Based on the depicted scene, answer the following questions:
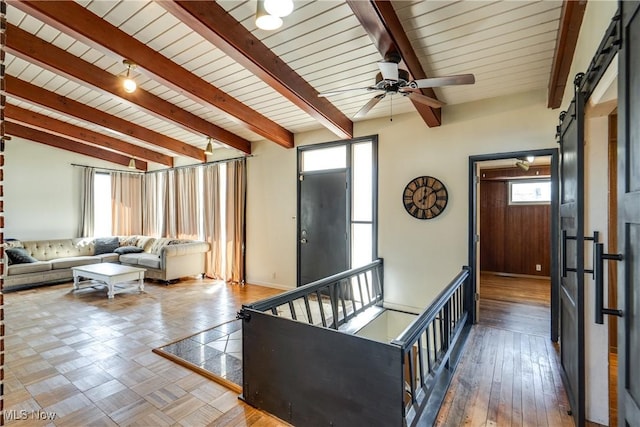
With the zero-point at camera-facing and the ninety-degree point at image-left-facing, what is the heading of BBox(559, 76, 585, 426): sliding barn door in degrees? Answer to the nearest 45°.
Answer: approximately 90°

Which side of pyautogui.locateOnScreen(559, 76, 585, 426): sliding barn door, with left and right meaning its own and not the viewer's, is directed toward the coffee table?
front

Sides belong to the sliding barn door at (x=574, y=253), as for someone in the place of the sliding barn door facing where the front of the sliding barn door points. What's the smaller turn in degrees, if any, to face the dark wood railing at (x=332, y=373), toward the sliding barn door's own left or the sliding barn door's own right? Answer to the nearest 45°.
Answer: approximately 45° to the sliding barn door's own left

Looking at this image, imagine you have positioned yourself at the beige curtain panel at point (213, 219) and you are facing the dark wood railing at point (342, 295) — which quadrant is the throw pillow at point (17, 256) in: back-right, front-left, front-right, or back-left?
back-right

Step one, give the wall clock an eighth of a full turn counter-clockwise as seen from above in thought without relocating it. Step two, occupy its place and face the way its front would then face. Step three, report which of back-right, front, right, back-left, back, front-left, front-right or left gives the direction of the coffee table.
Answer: back-right

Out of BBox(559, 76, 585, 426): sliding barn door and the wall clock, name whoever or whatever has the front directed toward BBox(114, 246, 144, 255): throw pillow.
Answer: the sliding barn door

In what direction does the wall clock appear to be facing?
toward the camera

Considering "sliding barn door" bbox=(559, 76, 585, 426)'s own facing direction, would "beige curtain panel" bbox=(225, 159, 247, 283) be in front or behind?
in front

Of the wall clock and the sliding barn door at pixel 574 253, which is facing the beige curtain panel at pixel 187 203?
the sliding barn door

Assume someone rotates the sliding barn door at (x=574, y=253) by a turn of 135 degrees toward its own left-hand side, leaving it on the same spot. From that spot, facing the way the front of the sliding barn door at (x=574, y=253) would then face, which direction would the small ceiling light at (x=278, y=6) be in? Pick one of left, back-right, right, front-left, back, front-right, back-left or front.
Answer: right

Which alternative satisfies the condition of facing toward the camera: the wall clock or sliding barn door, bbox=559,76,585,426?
the wall clock

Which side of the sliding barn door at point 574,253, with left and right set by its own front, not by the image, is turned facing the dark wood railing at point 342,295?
front

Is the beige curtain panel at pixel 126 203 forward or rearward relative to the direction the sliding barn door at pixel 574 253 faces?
forward

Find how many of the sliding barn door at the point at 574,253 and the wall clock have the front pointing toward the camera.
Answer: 1

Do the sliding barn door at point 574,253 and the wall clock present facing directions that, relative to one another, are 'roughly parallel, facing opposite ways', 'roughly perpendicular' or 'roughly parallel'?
roughly perpendicular

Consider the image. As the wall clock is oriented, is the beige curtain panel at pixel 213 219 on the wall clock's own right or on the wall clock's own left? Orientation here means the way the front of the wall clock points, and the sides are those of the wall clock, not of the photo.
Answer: on the wall clock's own right
